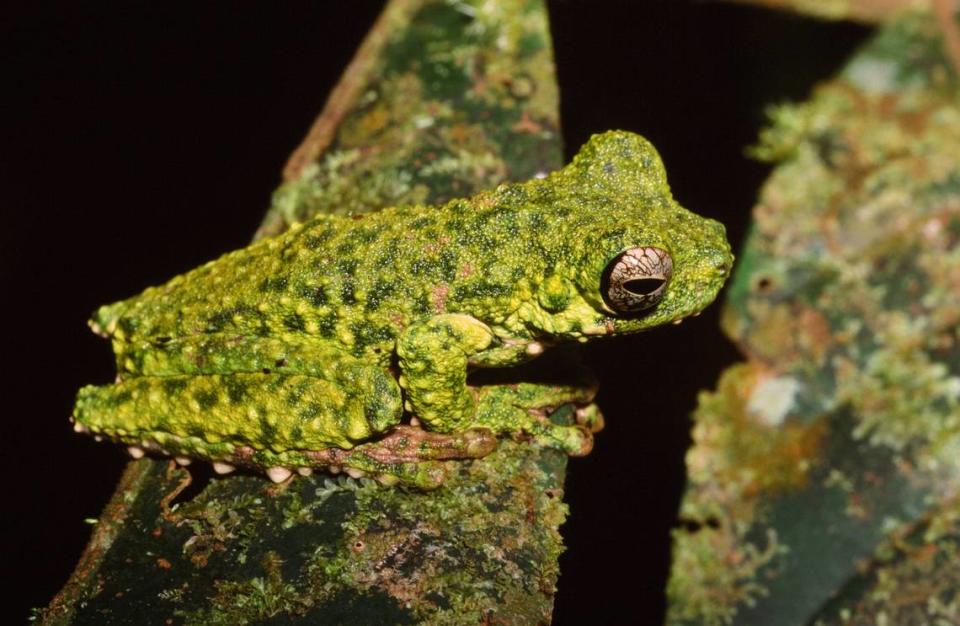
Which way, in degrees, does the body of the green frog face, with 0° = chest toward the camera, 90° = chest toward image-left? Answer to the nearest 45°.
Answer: approximately 270°
